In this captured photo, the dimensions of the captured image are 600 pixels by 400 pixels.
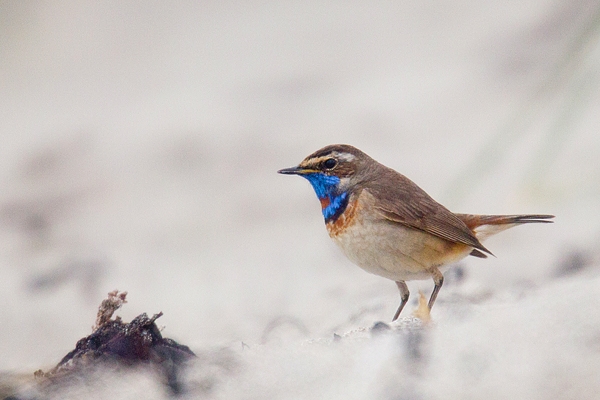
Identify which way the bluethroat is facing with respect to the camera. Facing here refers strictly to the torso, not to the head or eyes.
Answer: to the viewer's left
